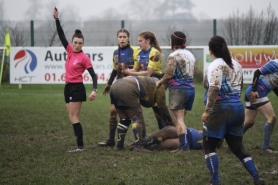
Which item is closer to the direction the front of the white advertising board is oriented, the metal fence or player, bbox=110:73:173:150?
the player

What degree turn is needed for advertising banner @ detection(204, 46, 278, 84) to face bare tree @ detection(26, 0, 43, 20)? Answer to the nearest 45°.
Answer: approximately 135° to its right

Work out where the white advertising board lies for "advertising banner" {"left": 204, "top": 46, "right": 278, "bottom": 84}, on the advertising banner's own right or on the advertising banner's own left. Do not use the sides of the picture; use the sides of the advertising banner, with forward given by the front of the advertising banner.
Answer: on the advertising banner's own right

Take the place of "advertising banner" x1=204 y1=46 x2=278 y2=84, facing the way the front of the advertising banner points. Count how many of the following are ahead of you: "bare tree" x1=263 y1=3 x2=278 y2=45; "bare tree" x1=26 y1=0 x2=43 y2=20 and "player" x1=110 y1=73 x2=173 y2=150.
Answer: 1

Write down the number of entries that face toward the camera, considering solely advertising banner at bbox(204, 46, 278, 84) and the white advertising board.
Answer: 2

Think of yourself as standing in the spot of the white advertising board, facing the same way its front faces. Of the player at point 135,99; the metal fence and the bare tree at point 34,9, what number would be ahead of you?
1

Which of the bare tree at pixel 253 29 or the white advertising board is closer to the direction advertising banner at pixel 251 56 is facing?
the white advertising board

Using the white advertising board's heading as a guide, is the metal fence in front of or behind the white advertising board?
behind

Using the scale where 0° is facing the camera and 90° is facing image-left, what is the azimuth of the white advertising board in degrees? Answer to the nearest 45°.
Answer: approximately 0°

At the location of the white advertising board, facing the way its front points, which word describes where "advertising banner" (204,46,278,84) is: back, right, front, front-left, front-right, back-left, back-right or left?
left

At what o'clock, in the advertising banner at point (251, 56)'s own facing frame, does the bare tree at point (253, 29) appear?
The bare tree is roughly at 6 o'clock from the advertising banner.

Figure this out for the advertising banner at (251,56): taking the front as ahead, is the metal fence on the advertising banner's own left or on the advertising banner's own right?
on the advertising banner's own right
